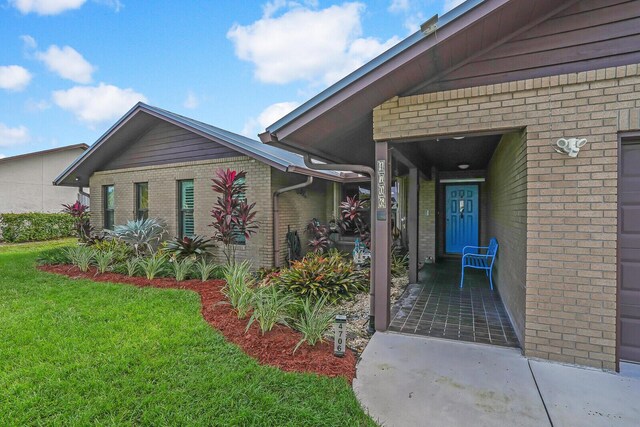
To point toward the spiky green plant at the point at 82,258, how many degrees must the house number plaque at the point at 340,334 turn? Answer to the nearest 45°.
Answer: approximately 135° to its right

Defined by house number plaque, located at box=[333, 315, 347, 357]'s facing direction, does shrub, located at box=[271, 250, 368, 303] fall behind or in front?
behind

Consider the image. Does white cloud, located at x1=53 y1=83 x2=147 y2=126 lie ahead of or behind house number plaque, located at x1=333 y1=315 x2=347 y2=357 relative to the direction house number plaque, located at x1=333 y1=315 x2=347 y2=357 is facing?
behind

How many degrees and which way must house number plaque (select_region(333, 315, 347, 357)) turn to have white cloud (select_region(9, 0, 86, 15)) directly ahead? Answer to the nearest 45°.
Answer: approximately 135° to its right

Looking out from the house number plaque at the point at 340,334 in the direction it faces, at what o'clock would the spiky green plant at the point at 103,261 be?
The spiky green plant is roughly at 4 o'clock from the house number plaque.

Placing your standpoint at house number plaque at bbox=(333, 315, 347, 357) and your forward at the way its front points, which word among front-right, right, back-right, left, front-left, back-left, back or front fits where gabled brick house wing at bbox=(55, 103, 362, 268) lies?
back-right

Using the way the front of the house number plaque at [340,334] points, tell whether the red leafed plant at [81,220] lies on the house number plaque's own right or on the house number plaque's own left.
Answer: on the house number plaque's own right

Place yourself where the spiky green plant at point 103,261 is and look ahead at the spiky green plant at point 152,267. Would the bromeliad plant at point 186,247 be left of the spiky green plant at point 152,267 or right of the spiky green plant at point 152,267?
left

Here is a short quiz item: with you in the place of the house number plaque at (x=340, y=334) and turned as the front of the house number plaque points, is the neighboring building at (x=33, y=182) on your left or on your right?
on your right

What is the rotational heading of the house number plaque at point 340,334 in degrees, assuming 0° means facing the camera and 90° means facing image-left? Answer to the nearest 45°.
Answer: approximately 0°

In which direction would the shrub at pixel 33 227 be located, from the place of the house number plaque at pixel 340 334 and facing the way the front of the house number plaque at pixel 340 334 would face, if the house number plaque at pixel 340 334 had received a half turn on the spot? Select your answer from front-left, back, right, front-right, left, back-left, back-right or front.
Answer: front-left

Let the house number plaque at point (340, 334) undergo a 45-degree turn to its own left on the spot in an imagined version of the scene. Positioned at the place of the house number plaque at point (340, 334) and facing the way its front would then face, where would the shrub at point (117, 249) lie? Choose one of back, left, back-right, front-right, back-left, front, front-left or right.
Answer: back

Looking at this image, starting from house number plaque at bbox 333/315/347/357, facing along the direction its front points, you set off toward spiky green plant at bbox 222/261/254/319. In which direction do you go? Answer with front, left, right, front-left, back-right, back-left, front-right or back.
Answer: back-right
